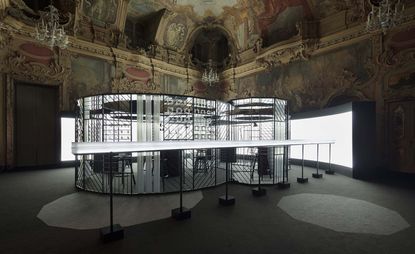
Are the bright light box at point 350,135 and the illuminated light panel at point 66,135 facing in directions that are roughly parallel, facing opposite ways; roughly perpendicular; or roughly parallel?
roughly perpendicular

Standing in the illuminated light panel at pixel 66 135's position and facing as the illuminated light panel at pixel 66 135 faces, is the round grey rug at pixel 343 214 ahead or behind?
ahead

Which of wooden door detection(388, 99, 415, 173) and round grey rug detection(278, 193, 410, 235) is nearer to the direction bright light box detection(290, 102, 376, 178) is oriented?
the round grey rug

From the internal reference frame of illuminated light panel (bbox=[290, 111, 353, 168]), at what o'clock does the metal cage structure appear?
The metal cage structure is roughly at 12 o'clock from the illuminated light panel.

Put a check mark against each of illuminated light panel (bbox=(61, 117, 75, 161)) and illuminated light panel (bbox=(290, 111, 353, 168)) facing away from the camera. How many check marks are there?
0

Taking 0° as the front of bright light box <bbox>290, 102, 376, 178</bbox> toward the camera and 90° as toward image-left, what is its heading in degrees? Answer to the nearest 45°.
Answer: approximately 45°

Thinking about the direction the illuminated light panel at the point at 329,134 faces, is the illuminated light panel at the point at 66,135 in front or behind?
in front

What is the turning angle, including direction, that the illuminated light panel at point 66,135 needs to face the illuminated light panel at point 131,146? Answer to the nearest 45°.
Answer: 0° — it already faces it

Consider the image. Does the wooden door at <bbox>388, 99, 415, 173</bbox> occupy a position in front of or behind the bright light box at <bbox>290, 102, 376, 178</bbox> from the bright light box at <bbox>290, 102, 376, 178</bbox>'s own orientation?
behind

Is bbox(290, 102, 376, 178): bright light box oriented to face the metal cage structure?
yes
